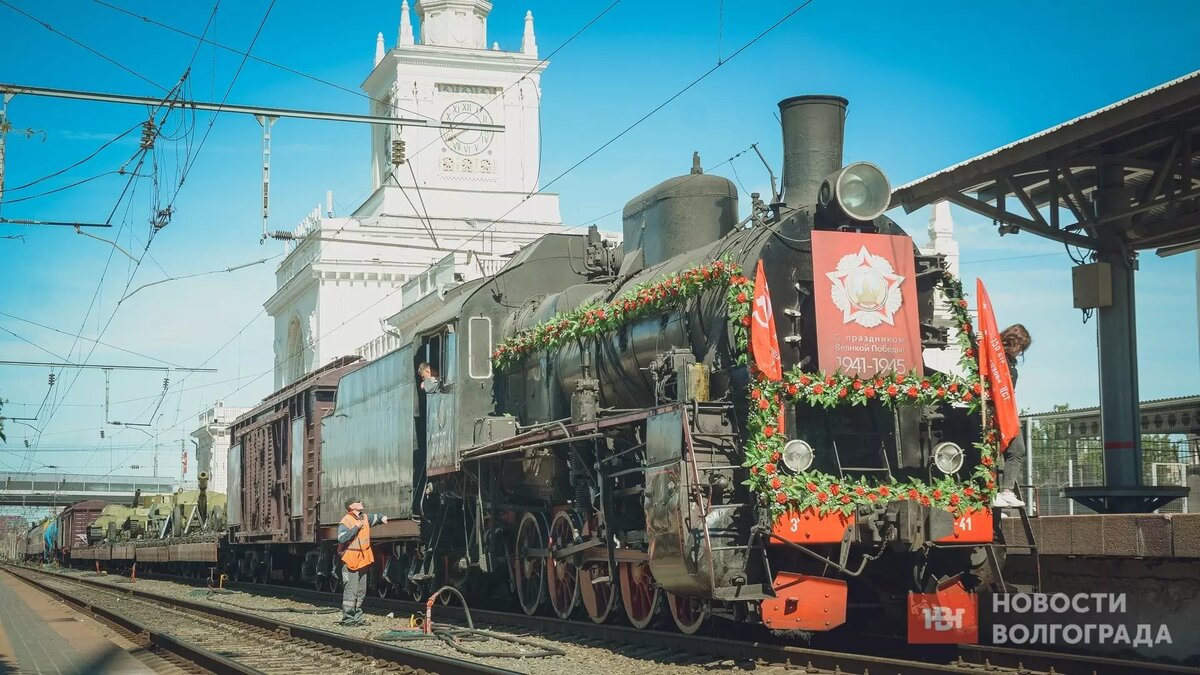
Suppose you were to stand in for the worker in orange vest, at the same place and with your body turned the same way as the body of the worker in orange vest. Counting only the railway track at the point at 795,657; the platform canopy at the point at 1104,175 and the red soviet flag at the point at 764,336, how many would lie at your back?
0

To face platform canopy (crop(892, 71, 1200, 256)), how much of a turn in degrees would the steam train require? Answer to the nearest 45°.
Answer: approximately 90° to its left

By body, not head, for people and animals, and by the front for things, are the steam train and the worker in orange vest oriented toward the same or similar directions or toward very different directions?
same or similar directions

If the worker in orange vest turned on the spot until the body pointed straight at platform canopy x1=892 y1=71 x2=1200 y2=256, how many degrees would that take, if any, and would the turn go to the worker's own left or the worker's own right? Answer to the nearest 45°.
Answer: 0° — they already face it

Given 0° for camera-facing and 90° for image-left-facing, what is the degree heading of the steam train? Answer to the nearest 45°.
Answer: approximately 315°

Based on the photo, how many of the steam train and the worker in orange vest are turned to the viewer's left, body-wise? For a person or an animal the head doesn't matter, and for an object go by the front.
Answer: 0

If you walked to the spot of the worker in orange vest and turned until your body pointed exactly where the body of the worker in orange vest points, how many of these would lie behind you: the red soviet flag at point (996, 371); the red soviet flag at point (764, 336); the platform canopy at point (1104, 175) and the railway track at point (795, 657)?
0

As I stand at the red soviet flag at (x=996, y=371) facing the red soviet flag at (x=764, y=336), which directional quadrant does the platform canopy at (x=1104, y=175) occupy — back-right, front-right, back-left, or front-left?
back-right

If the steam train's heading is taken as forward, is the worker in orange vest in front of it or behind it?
behind

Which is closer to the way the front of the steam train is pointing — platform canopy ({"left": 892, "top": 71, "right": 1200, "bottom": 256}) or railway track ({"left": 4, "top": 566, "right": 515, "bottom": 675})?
the platform canopy

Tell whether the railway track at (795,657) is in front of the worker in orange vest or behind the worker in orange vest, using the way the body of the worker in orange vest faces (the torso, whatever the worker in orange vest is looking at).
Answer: in front

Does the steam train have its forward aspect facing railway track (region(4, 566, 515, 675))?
no
